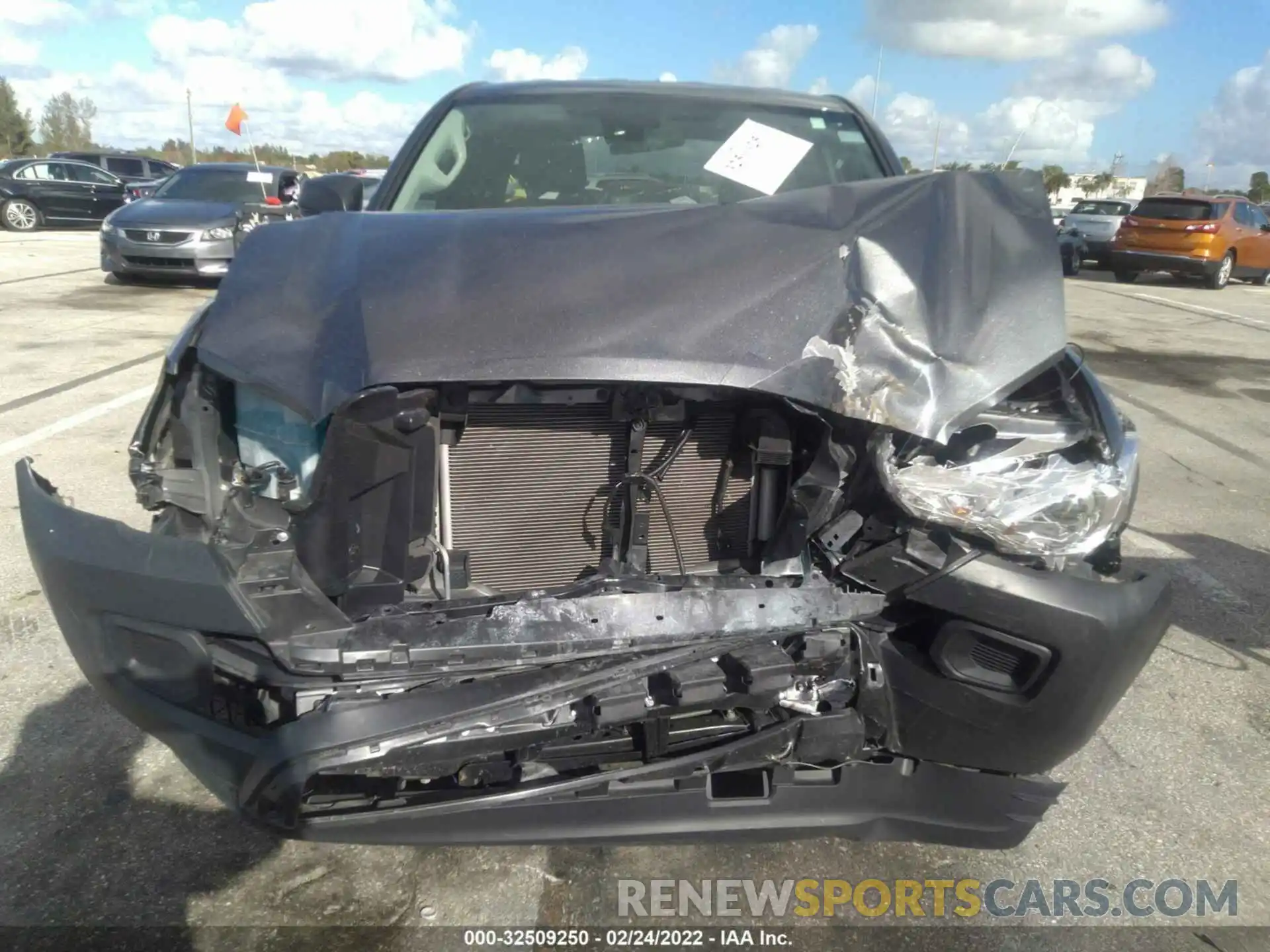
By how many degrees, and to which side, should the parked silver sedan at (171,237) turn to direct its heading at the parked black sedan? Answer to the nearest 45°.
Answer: approximately 135° to its right

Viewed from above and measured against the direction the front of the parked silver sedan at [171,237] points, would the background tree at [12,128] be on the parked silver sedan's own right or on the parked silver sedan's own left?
on the parked silver sedan's own right

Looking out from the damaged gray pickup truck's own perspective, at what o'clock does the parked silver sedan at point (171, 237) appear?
The parked silver sedan is roughly at 5 o'clock from the damaged gray pickup truck.

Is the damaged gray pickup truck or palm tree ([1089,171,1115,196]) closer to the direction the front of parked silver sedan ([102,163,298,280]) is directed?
the damaged gray pickup truck

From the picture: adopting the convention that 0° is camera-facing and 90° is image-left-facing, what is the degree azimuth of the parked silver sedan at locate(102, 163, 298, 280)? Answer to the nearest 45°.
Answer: approximately 45°

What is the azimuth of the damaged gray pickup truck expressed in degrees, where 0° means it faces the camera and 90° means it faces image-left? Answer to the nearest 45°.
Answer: approximately 0°

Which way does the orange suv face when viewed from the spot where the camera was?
facing away from the viewer and to the right of the viewer

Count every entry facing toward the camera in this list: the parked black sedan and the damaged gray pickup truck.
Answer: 1

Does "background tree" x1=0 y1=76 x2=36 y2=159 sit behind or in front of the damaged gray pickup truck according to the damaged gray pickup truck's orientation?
behind
